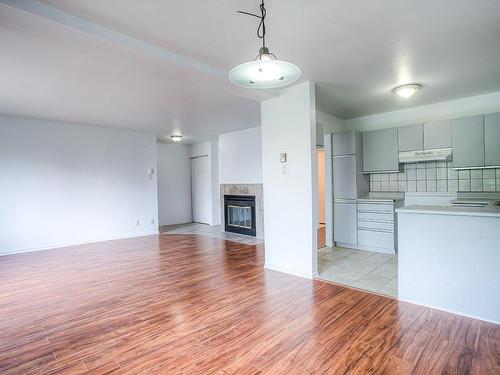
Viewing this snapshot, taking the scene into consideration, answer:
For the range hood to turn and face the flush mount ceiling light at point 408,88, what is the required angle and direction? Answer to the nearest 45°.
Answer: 0° — it already faces it

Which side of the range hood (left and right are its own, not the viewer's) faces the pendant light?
front

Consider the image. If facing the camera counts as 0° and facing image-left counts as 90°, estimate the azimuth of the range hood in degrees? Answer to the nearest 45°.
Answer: approximately 0°
